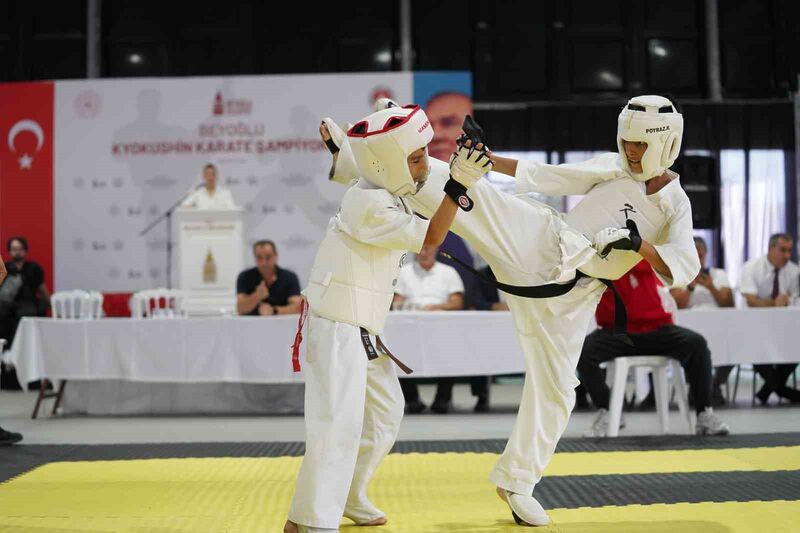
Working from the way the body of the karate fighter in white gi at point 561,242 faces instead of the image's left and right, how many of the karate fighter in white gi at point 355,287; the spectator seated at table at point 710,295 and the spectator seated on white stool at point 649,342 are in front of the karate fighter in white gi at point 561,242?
1

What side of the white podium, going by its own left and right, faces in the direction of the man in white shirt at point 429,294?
left

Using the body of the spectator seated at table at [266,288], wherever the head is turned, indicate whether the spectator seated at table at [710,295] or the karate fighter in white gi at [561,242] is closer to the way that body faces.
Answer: the karate fighter in white gi

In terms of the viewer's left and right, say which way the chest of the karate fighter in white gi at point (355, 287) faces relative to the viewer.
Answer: facing to the right of the viewer

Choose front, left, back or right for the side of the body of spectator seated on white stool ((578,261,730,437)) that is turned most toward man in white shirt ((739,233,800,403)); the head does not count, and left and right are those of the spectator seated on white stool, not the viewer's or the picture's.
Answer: back

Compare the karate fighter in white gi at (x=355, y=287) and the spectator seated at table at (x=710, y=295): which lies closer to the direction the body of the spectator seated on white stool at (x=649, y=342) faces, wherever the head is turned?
the karate fighter in white gi

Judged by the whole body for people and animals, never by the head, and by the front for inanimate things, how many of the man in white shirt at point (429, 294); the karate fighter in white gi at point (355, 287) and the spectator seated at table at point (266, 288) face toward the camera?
2

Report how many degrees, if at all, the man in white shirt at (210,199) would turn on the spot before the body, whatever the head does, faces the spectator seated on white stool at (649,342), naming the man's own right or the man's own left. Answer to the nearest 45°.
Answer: approximately 45° to the man's own left

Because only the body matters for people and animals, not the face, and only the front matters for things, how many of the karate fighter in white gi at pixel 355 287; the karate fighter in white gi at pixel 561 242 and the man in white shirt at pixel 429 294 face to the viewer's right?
1

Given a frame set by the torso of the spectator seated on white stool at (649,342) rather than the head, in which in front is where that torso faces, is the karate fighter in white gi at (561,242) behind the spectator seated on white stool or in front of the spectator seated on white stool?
in front
